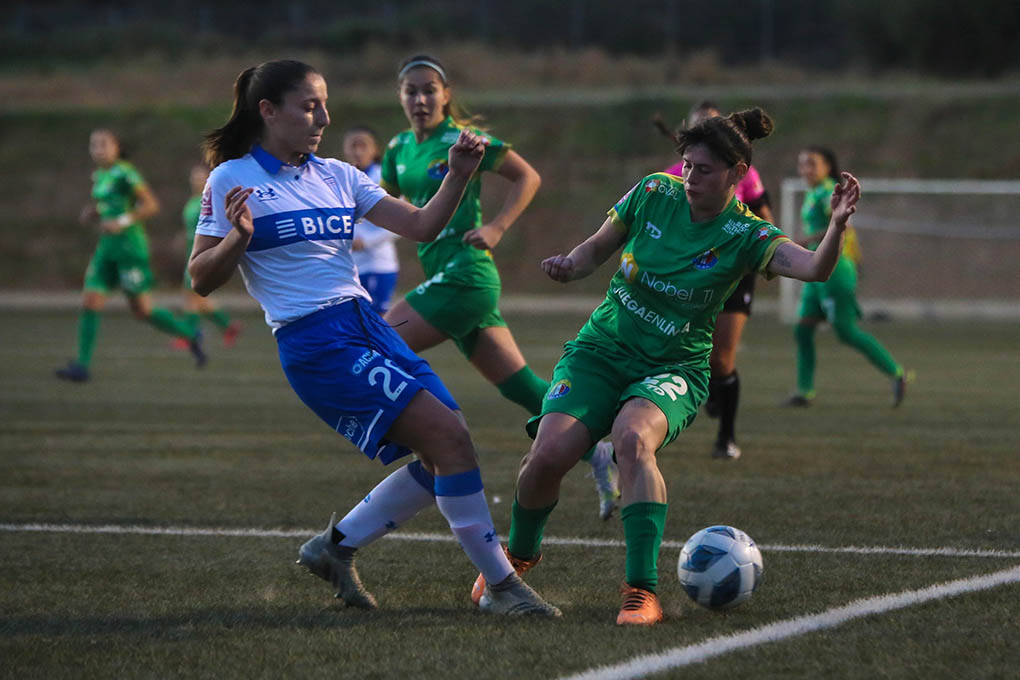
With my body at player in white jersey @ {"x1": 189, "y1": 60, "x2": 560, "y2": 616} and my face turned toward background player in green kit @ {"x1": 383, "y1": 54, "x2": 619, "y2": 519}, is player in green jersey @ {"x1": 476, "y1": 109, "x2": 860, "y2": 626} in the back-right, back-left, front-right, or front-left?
front-right

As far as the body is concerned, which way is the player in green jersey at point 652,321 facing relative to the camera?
toward the camera

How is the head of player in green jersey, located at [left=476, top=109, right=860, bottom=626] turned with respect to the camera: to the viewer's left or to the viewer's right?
to the viewer's left

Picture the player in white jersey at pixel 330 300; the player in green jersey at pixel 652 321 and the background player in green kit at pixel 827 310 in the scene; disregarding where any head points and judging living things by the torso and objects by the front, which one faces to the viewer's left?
the background player in green kit

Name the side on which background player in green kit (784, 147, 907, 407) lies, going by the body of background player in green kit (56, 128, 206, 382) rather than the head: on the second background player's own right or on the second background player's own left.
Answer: on the second background player's own left

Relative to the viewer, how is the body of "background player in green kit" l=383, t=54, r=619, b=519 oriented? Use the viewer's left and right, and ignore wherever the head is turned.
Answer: facing the viewer and to the left of the viewer

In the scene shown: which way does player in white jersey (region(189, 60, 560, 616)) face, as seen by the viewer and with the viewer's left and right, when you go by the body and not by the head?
facing the viewer and to the right of the viewer

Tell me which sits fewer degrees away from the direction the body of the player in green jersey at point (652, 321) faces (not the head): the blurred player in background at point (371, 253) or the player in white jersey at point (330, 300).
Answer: the player in white jersey

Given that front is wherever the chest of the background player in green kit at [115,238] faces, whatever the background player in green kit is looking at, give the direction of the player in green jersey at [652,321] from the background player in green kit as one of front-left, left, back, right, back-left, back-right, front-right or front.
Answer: front-left

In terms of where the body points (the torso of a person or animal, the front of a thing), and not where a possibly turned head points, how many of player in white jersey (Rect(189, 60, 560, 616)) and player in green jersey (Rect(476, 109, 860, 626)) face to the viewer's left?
0

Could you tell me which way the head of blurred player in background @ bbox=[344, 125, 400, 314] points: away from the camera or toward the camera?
toward the camera
